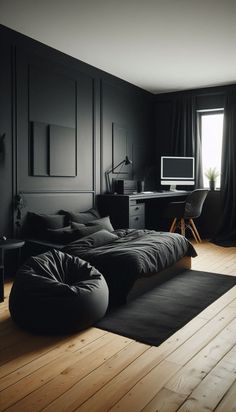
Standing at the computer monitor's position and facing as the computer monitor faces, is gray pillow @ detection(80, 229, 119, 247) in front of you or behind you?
in front

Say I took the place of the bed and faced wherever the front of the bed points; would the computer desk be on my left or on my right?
on my left

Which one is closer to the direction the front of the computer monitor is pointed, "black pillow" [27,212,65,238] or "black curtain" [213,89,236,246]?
the black pillow

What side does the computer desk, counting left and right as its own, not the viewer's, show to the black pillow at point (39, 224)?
right

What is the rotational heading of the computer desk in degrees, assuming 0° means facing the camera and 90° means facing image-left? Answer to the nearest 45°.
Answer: approximately 315°

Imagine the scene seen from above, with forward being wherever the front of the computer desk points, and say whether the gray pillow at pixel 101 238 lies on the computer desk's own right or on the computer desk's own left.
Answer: on the computer desk's own right

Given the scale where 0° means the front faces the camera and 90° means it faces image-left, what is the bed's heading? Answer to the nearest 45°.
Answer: approximately 315°

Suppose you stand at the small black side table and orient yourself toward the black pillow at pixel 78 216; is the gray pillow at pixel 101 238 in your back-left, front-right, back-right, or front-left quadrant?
front-right

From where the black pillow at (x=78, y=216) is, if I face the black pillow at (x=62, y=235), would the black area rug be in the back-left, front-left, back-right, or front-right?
front-left

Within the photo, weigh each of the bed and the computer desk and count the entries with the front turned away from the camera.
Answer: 0

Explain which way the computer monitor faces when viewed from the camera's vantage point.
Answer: facing the viewer

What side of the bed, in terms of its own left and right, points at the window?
left

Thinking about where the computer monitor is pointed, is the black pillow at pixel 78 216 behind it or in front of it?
in front
